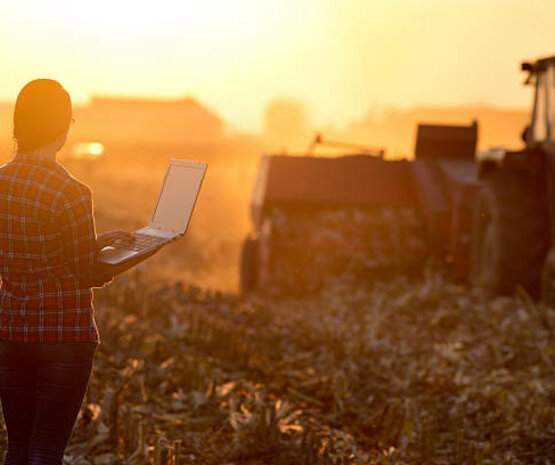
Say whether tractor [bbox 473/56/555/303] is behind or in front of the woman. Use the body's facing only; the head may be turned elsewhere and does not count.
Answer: in front

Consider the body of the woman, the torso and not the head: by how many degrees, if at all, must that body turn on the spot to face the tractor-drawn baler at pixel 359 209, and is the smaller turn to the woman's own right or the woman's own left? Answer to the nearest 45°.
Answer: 0° — they already face it

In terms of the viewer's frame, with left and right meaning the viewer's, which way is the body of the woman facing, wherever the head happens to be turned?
facing away from the viewer and to the right of the viewer

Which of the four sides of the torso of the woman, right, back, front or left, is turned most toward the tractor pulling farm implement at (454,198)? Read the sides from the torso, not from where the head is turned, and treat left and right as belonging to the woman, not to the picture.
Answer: front
